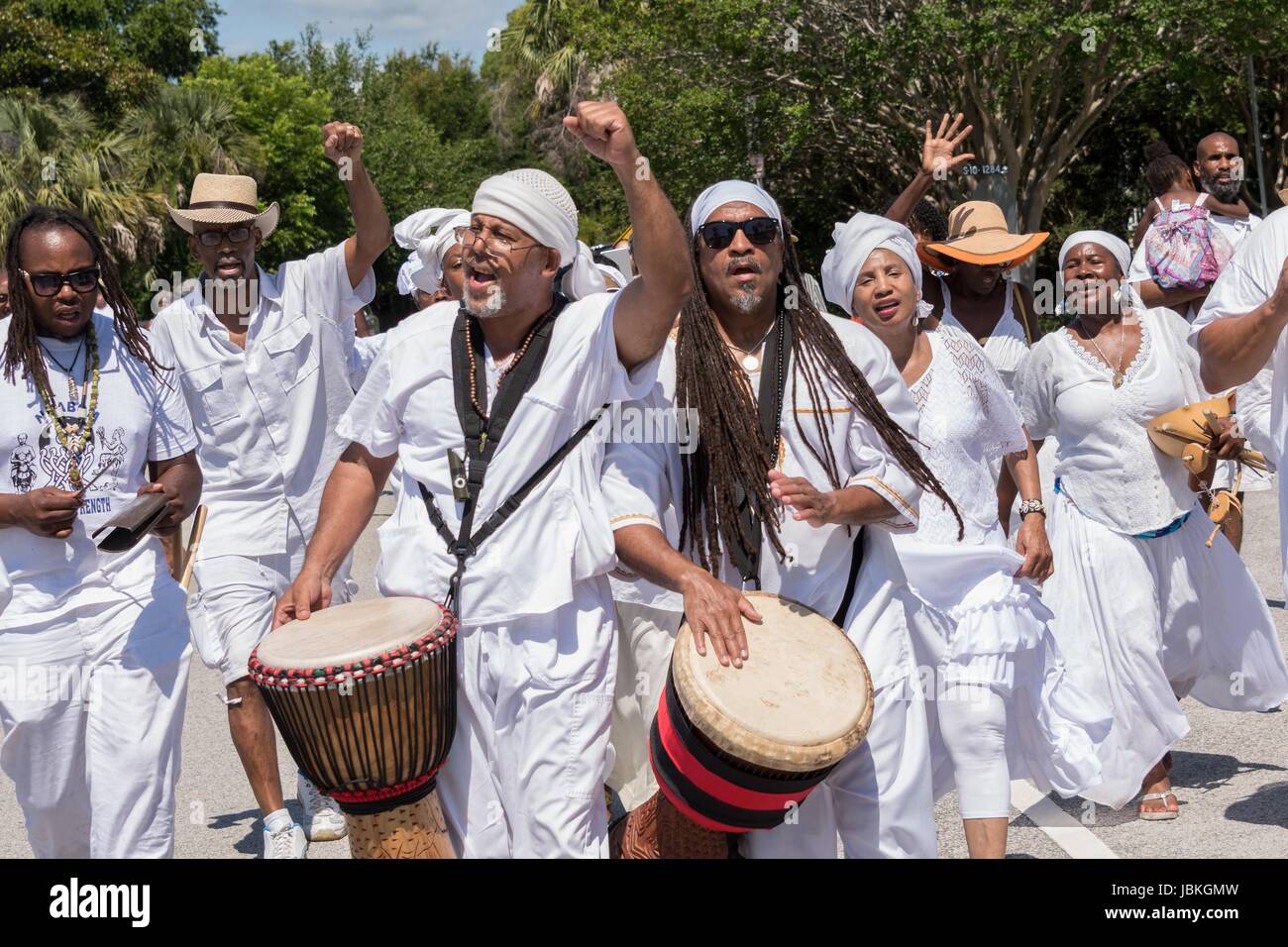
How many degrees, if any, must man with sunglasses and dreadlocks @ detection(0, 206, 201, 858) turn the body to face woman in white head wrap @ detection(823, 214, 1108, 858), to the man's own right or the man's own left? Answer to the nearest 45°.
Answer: approximately 90° to the man's own left

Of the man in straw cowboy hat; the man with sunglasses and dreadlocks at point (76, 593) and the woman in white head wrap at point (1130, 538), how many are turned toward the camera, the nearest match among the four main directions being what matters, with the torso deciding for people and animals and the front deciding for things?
3

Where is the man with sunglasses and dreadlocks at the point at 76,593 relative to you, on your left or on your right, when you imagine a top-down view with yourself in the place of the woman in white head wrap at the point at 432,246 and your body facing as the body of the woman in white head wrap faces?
on your right

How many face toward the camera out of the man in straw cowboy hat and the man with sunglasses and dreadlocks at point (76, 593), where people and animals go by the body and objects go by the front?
2

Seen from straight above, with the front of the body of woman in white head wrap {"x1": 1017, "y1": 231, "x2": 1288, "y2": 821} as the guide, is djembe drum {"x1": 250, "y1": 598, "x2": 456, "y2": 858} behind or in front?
in front

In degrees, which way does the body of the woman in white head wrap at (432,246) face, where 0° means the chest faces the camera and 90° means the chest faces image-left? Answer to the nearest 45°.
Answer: approximately 315°

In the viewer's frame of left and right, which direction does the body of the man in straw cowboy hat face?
facing the viewer

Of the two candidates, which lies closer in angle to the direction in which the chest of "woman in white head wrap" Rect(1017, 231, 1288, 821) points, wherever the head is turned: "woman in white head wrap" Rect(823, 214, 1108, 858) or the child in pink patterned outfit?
the woman in white head wrap

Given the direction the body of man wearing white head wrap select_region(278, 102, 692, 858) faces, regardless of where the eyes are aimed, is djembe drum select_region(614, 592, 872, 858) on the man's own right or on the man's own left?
on the man's own left

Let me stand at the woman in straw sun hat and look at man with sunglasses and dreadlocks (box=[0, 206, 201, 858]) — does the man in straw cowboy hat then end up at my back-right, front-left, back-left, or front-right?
front-right

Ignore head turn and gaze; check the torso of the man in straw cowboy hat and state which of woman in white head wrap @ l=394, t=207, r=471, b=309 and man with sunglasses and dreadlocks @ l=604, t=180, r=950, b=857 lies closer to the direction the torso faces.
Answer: the man with sunglasses and dreadlocks

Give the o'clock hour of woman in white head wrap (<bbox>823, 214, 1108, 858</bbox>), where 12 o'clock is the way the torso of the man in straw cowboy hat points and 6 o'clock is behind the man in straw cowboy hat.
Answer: The woman in white head wrap is roughly at 10 o'clock from the man in straw cowboy hat.

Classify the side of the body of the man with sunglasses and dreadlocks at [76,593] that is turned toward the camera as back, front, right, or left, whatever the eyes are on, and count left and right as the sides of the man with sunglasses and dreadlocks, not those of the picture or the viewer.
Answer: front
